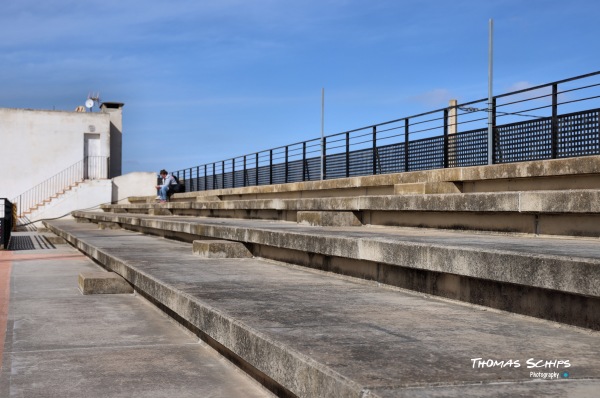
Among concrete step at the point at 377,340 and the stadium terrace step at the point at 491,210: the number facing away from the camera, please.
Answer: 0

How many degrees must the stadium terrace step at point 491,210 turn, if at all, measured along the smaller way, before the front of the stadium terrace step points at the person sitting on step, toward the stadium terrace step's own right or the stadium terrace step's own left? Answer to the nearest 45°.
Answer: approximately 90° to the stadium terrace step's own right

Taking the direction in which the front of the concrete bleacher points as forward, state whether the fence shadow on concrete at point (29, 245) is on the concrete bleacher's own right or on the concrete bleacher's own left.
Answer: on the concrete bleacher's own right

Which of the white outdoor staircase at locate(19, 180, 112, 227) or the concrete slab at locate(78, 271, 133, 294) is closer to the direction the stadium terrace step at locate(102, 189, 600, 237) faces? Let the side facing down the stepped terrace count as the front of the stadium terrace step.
the concrete slab

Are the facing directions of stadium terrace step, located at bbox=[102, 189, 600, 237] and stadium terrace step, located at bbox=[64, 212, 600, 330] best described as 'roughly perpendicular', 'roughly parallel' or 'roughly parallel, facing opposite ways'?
roughly parallel

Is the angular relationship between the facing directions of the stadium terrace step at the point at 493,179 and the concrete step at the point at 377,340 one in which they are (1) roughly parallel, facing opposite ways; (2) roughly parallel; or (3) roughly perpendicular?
roughly parallel

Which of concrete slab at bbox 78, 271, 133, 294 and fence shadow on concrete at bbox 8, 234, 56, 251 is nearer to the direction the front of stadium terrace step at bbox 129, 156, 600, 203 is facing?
the concrete slab

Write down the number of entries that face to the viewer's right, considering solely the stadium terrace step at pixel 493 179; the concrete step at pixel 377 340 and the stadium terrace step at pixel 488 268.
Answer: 0

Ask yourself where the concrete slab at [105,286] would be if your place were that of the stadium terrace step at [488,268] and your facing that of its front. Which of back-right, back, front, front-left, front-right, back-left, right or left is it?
right

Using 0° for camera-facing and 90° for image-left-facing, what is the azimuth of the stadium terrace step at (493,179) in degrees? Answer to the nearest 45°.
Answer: approximately 45°

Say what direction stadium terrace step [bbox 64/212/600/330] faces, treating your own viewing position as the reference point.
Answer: facing the viewer and to the left of the viewer

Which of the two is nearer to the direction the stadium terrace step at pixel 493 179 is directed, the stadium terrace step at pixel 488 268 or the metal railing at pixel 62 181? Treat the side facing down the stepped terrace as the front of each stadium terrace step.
the stadium terrace step

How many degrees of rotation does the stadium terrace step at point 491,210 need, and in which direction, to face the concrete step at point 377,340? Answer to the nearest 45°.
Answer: approximately 45° to its left

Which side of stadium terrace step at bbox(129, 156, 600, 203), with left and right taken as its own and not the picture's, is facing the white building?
right

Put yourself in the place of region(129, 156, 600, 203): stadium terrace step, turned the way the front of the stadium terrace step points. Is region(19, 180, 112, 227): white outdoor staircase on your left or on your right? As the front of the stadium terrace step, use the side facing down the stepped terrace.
on your right

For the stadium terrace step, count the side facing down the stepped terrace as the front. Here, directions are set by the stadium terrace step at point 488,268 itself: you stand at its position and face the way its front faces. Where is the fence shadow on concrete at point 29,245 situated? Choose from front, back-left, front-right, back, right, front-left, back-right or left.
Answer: right
